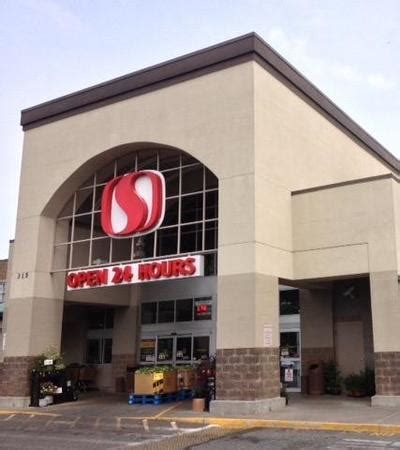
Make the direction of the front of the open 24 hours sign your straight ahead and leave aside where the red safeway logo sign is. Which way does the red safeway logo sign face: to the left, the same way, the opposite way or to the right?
the same way

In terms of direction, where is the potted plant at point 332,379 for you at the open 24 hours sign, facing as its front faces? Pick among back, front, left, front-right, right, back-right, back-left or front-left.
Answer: back-left

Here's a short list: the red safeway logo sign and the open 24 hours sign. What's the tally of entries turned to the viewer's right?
0

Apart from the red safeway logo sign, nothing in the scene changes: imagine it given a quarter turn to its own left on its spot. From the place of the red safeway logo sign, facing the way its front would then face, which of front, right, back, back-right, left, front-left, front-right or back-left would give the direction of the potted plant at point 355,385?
front-left

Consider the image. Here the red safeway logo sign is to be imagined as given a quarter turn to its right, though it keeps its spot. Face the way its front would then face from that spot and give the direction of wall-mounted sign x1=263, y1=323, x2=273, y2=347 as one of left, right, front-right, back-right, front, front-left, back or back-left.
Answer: back

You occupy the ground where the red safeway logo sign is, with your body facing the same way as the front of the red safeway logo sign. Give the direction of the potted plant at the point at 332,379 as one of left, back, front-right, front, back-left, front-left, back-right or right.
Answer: back-left

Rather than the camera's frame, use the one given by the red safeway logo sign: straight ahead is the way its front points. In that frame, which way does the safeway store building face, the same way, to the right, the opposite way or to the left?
the same way

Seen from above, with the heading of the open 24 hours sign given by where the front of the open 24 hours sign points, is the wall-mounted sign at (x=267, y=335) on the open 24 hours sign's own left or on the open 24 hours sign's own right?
on the open 24 hours sign's own left

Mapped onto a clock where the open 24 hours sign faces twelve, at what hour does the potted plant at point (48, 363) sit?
The potted plant is roughly at 3 o'clock from the open 24 hours sign.

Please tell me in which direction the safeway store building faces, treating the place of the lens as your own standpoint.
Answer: facing the viewer and to the left of the viewer

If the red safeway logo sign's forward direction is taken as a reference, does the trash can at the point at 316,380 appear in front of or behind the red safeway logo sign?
behind

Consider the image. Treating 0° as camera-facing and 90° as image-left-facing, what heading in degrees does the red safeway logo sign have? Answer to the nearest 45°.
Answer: approximately 45°
